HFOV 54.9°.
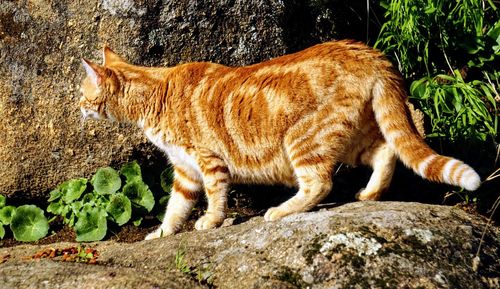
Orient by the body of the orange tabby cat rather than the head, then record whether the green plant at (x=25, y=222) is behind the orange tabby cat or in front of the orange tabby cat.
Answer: in front

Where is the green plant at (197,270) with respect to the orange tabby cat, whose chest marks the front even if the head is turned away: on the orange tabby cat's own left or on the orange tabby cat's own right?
on the orange tabby cat's own left

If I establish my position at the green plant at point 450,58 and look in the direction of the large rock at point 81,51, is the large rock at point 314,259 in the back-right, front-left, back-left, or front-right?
front-left

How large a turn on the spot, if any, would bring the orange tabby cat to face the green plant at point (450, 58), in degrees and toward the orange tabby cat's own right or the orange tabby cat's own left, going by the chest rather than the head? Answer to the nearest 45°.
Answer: approximately 135° to the orange tabby cat's own right

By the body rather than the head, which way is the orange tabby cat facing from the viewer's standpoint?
to the viewer's left

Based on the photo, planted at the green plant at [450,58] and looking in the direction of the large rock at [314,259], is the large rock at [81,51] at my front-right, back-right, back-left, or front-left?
front-right
